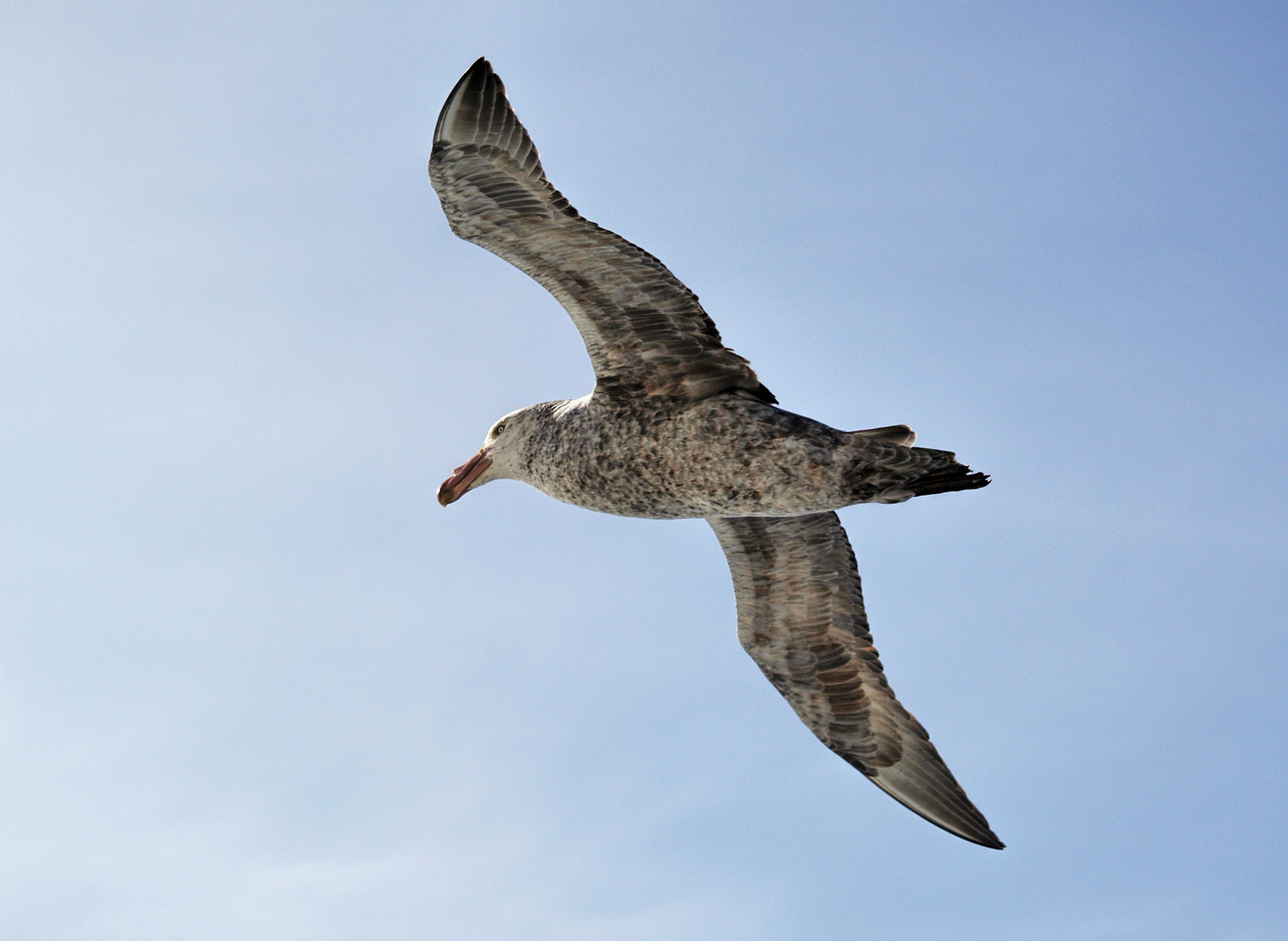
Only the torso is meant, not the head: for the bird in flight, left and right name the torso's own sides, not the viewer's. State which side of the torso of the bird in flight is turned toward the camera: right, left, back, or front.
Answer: left
